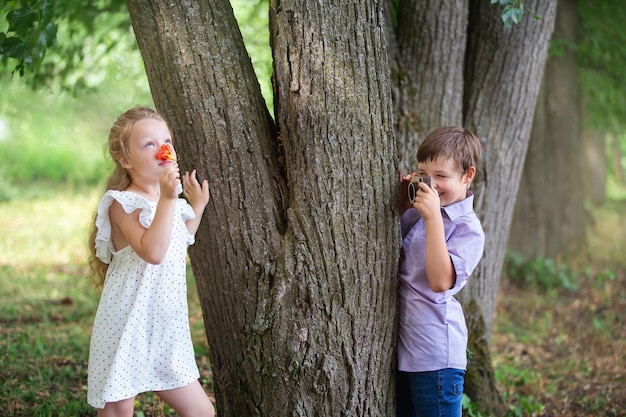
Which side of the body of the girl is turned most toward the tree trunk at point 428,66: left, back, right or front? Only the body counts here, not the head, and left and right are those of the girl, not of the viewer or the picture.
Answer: left

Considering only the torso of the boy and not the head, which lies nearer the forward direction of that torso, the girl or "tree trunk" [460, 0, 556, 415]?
the girl

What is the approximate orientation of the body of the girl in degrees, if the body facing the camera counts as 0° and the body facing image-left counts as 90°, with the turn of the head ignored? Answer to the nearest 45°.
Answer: approximately 315°

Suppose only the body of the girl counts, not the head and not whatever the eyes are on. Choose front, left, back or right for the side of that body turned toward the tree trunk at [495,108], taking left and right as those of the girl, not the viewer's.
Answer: left

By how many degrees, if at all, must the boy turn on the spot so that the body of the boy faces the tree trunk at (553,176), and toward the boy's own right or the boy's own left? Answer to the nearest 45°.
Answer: approximately 135° to the boy's own right

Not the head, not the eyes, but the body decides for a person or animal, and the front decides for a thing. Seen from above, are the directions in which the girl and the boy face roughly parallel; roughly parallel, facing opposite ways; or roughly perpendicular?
roughly perpendicular

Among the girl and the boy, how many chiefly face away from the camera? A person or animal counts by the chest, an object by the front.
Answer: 0

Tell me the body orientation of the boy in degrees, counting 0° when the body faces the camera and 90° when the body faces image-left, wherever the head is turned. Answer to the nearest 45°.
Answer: approximately 45°
